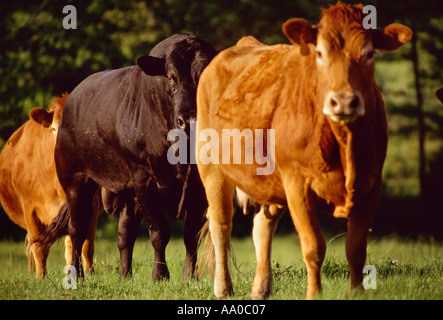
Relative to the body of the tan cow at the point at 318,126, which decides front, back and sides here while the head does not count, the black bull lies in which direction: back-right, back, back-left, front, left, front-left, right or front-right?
back

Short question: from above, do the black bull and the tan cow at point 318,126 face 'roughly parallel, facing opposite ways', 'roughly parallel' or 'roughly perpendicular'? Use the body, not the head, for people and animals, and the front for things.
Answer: roughly parallel

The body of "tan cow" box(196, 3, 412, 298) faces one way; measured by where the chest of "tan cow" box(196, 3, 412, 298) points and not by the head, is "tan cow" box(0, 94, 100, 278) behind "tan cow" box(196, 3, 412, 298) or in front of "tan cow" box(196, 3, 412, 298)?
behind

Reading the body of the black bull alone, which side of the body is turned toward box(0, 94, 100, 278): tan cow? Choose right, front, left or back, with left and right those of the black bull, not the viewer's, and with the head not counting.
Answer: back

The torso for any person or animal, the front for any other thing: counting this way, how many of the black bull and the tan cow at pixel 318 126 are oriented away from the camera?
0

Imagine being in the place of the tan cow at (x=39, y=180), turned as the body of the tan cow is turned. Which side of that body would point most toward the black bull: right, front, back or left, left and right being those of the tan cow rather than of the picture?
front

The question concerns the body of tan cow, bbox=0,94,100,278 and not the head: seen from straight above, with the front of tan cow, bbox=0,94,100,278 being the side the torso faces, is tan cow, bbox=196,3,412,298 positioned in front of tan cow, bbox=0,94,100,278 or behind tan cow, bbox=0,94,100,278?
in front

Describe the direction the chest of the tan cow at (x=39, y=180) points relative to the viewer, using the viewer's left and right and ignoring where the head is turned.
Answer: facing the viewer and to the right of the viewer

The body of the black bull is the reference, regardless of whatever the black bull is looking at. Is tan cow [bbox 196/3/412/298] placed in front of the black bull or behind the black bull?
in front

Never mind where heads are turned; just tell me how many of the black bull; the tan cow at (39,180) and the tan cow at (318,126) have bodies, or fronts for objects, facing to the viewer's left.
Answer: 0
